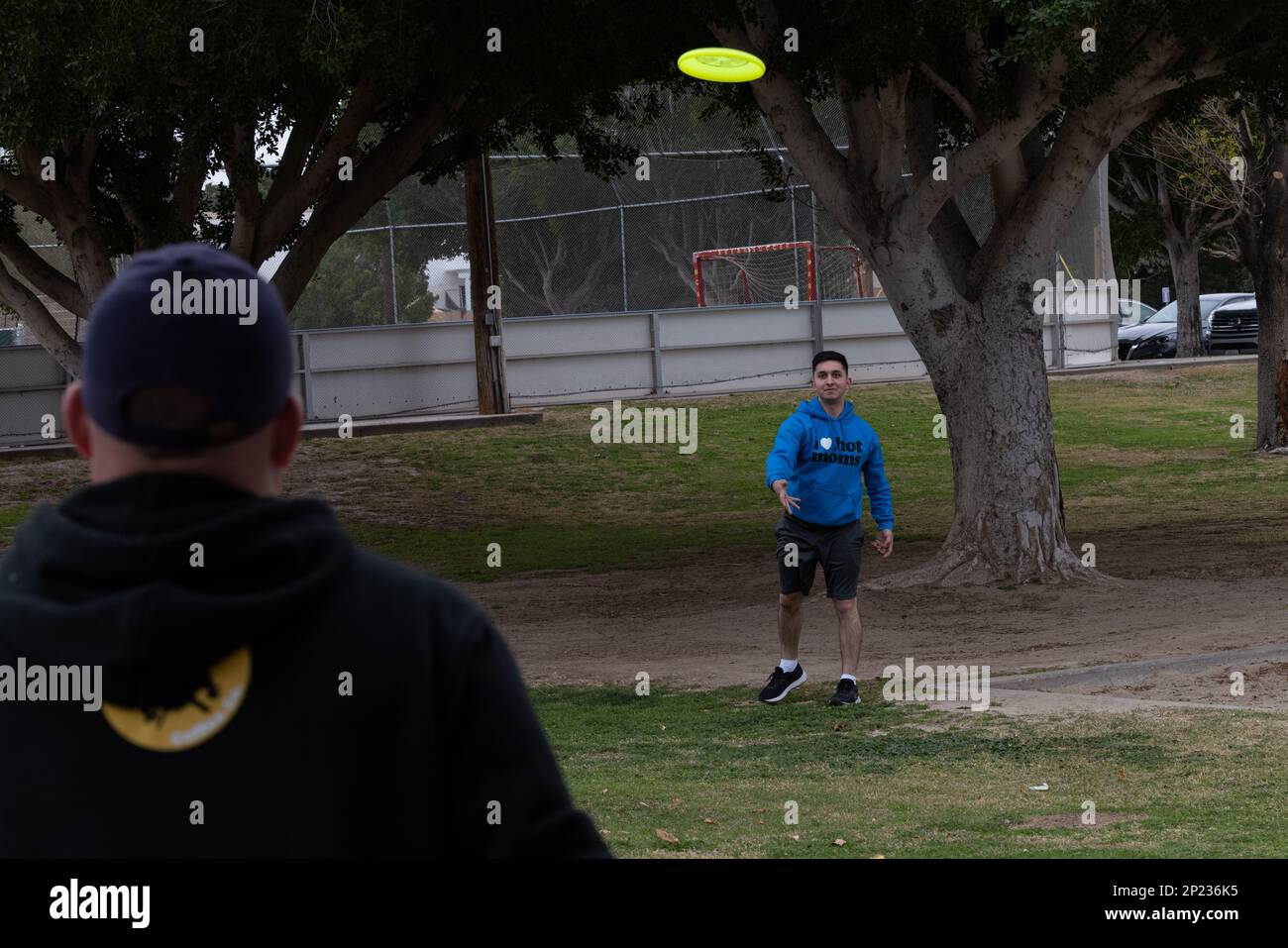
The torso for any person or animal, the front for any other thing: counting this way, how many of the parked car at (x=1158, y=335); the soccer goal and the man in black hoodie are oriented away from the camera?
1

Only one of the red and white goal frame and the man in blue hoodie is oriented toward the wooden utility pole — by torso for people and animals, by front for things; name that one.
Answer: the red and white goal frame

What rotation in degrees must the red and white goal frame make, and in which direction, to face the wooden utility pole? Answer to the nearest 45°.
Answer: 0° — it already faces it

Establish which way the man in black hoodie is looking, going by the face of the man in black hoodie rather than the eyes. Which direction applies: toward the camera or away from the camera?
away from the camera

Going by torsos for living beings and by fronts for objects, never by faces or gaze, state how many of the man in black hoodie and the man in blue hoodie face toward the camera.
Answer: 1

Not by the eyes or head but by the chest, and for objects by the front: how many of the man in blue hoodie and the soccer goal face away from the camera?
0

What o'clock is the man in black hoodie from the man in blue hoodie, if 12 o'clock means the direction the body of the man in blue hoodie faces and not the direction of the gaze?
The man in black hoodie is roughly at 12 o'clock from the man in blue hoodie.

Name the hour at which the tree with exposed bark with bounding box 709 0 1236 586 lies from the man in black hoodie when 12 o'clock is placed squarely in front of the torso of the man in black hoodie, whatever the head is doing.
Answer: The tree with exposed bark is roughly at 1 o'clock from the man in black hoodie.

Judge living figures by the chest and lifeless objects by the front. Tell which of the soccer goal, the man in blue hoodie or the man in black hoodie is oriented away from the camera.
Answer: the man in black hoodie

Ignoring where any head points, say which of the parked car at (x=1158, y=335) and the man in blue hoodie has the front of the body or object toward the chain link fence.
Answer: the parked car

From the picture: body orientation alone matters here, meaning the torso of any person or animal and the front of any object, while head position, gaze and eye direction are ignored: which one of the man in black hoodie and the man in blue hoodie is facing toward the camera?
the man in blue hoodie

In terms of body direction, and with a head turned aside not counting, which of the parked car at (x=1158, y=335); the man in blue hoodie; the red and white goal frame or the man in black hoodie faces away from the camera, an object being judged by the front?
the man in black hoodie

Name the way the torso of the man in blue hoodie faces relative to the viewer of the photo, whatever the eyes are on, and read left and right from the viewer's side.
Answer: facing the viewer

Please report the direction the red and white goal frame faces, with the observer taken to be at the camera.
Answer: facing the viewer and to the left of the viewer

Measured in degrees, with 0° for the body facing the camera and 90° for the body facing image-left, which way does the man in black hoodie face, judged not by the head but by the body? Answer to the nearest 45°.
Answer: approximately 180°

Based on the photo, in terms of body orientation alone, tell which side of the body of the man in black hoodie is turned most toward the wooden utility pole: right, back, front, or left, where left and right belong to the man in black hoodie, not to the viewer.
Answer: front
